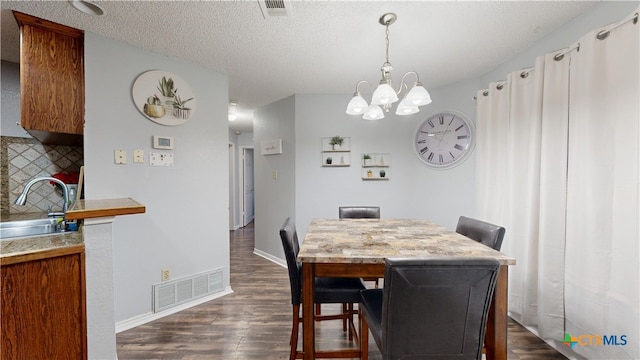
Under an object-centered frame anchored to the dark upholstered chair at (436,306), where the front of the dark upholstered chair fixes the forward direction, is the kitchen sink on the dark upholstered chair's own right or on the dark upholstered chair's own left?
on the dark upholstered chair's own left

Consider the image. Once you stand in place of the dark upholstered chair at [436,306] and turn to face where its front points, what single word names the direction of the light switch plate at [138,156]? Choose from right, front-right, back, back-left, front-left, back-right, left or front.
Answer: front-left

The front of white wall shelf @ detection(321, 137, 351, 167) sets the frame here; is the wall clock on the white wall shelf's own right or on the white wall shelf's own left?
on the white wall shelf's own left

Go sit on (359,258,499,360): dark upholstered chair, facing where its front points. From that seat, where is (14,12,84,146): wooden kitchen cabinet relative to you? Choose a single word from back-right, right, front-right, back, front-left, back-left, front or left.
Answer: front-left

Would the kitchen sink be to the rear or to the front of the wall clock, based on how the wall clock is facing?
to the front

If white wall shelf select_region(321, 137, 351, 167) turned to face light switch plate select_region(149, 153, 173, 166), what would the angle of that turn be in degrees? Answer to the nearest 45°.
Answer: approximately 45° to its right

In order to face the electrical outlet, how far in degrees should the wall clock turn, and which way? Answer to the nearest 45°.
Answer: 0° — it already faces it

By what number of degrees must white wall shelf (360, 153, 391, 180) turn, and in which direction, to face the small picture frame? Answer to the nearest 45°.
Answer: approximately 90° to its right

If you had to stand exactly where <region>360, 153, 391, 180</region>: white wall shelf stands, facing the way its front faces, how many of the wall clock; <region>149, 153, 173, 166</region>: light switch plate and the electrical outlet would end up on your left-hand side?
1

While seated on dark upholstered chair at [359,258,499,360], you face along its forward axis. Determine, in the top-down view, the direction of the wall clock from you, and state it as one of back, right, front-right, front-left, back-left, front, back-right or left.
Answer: front-right

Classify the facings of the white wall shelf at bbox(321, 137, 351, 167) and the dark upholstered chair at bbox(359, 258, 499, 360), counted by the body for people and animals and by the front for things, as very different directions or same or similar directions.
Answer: very different directions
